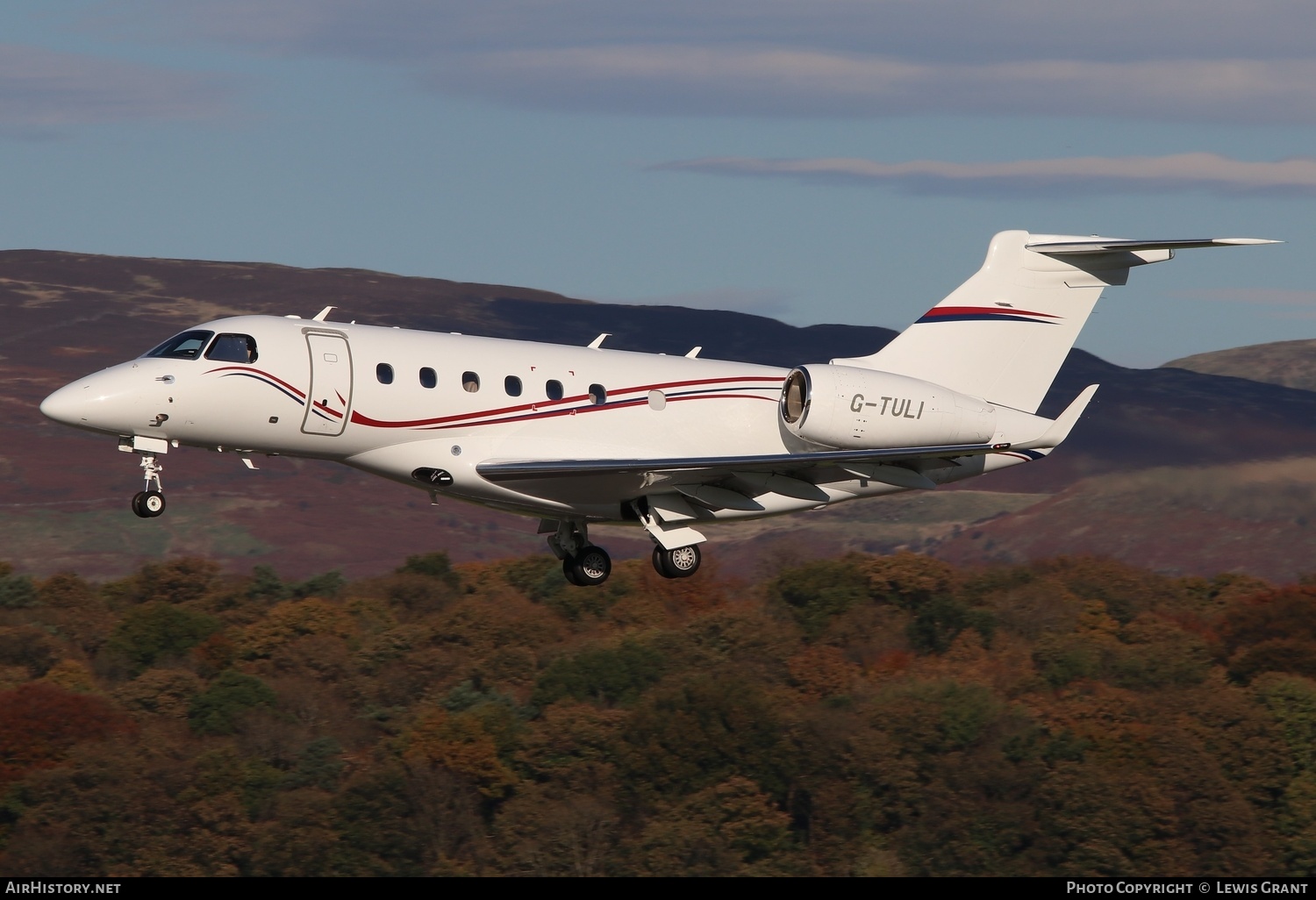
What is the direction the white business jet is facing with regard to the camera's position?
facing the viewer and to the left of the viewer
